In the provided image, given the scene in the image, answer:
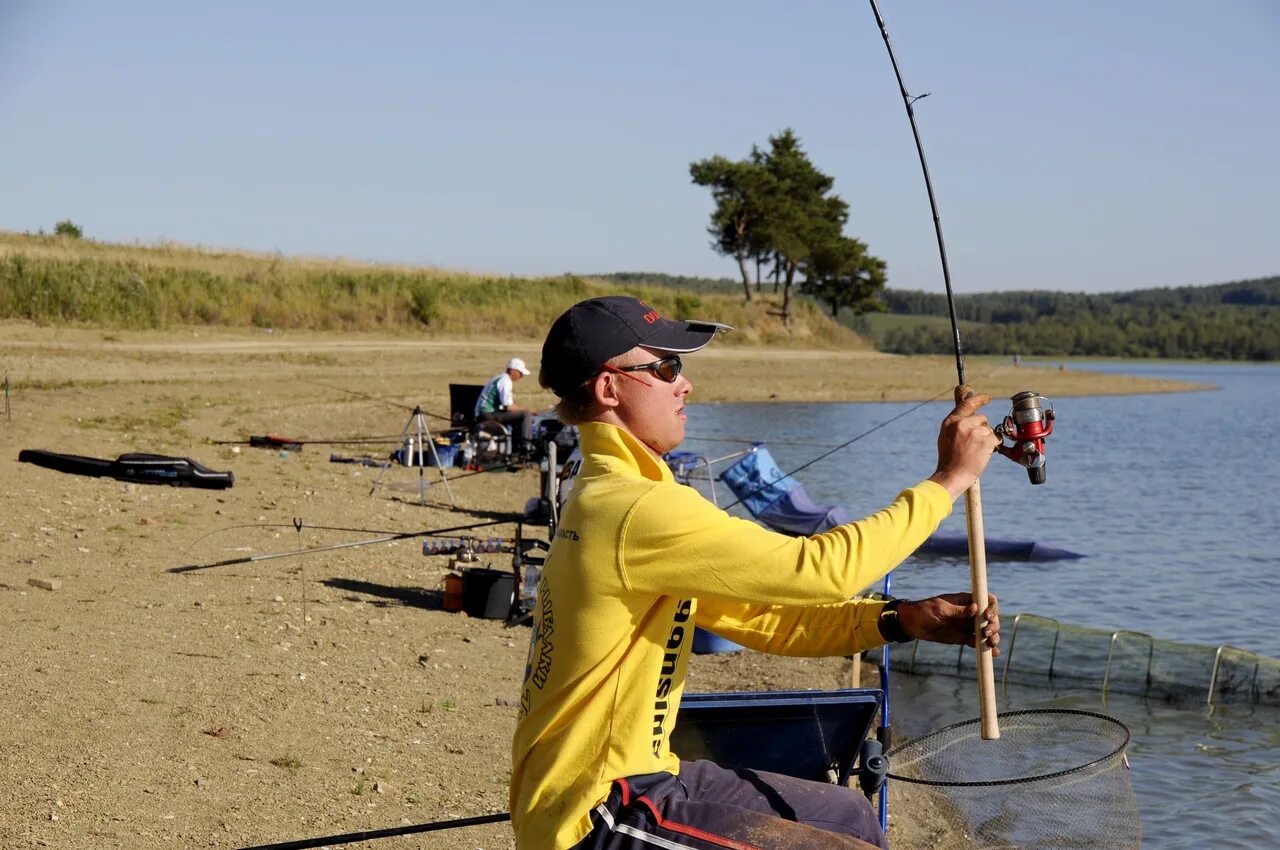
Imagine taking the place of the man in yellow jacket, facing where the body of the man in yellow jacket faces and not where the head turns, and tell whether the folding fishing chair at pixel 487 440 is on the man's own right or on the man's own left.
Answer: on the man's own left

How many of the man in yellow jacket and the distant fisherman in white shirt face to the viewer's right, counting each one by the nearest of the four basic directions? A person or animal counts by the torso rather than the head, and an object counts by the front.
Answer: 2

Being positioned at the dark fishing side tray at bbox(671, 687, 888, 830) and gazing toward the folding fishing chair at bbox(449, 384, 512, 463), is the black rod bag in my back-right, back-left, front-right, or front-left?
front-left

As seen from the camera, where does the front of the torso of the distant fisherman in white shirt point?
to the viewer's right

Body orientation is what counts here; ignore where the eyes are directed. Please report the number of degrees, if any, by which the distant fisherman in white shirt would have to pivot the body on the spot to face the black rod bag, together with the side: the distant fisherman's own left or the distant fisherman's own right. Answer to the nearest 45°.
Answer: approximately 135° to the distant fisherman's own right

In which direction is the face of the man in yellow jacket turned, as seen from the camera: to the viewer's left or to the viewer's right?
to the viewer's right

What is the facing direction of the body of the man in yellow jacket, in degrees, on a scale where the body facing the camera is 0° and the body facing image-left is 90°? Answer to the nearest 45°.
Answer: approximately 270°

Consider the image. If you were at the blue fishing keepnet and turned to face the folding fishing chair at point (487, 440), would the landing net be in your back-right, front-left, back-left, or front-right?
back-left

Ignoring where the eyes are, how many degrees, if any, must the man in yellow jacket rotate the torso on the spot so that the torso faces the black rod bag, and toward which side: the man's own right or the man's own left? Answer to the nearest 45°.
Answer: approximately 135° to the man's own left
